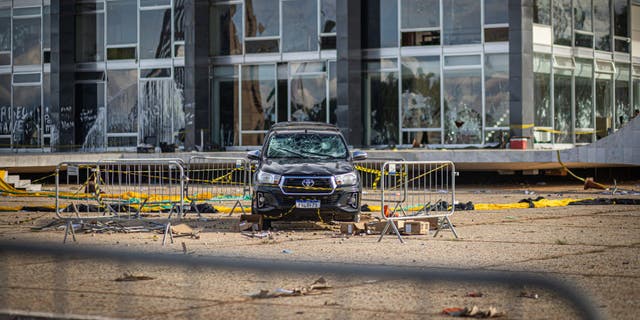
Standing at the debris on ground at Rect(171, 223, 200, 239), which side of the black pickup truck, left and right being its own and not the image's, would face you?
front

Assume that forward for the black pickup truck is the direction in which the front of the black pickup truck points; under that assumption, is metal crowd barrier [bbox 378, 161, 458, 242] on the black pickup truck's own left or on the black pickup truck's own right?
on the black pickup truck's own left

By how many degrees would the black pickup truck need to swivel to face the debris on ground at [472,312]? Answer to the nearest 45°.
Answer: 0° — it already faces it

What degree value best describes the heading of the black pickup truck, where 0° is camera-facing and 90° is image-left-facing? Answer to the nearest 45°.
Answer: approximately 0°

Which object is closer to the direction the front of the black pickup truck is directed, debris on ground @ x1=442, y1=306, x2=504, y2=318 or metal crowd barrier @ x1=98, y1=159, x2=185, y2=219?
the debris on ground
